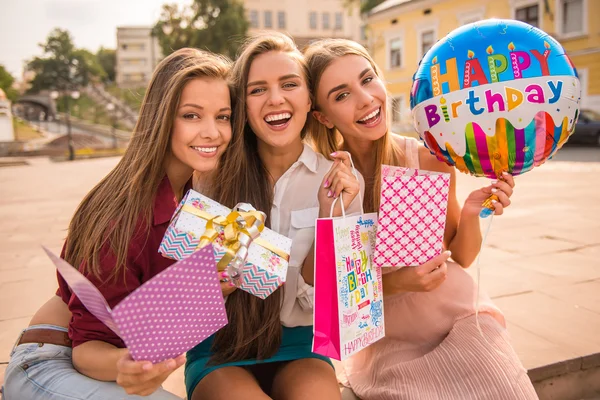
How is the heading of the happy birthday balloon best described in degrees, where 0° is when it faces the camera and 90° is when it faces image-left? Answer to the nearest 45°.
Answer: approximately 0°

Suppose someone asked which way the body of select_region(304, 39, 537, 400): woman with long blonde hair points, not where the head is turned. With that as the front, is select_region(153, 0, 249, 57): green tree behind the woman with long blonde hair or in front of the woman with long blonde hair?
behind

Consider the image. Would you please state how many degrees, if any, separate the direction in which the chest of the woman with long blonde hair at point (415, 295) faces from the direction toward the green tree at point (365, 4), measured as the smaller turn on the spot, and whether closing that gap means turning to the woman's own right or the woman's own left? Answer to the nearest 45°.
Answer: approximately 180°

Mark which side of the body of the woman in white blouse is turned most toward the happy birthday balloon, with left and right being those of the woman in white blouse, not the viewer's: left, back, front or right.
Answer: left

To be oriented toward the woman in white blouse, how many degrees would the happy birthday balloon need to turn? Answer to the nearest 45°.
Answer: approximately 90° to its right
